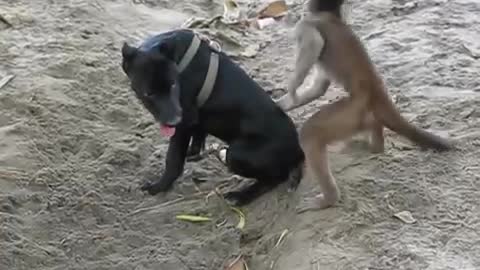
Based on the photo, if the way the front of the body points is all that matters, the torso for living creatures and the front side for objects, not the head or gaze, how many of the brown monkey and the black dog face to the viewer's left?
2

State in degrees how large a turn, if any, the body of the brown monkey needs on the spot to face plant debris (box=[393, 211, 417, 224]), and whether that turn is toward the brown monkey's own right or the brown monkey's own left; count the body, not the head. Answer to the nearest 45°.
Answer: approximately 135° to the brown monkey's own left

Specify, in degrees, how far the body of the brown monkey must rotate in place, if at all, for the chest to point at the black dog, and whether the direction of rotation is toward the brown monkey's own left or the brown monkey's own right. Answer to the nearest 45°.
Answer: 0° — it already faces it

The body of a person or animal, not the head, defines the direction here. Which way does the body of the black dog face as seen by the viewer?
to the viewer's left

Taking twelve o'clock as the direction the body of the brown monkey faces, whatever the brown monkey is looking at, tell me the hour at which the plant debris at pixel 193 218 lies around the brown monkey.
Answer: The plant debris is roughly at 11 o'clock from the brown monkey.

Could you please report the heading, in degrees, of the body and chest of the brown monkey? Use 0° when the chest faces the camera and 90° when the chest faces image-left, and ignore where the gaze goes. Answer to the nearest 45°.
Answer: approximately 90°
